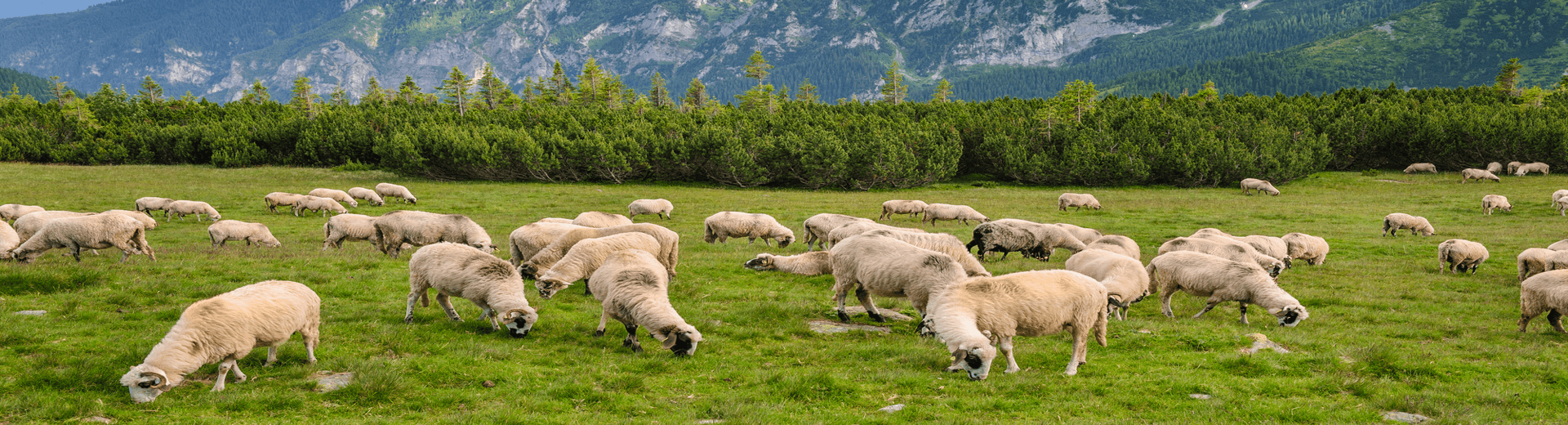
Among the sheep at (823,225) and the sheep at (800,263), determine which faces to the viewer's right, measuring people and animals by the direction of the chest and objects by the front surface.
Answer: the sheep at (823,225)

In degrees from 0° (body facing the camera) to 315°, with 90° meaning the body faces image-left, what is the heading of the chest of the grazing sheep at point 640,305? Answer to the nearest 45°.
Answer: approximately 315°

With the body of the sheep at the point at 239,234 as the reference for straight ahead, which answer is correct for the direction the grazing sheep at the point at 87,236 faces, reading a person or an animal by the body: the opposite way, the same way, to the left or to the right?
the opposite way

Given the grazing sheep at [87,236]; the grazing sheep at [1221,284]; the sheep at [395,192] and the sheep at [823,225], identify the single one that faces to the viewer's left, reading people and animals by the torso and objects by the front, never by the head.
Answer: the grazing sheep at [87,236]

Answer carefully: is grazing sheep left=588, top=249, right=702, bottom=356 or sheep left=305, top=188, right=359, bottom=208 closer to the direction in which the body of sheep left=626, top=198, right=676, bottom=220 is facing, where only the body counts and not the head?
the sheep

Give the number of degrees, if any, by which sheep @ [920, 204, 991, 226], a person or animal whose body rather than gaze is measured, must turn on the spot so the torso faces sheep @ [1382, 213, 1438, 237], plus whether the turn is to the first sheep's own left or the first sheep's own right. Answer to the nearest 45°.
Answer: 0° — it already faces it

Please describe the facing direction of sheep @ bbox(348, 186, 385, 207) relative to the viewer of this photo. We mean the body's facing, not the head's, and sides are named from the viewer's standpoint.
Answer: facing to the right of the viewer

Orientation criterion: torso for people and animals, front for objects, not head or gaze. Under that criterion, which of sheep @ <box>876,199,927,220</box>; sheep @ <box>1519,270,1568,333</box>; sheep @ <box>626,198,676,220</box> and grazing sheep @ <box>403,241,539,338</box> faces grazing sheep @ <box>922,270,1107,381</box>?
grazing sheep @ <box>403,241,539,338</box>

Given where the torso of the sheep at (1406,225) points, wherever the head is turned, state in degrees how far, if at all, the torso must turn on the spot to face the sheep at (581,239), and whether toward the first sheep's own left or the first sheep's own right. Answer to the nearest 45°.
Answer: approximately 135° to the first sheep's own right

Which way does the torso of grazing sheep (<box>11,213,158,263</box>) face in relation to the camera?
to the viewer's left

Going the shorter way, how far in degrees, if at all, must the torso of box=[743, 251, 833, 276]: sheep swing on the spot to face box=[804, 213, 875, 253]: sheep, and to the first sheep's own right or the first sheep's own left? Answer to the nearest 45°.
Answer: approximately 90° to the first sheep's own right

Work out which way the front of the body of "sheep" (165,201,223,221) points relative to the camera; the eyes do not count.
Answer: to the viewer's right

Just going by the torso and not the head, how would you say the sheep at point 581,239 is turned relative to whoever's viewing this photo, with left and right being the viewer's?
facing to the left of the viewer

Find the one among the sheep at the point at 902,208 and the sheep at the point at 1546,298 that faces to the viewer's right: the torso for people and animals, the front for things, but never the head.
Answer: the sheep at the point at 1546,298

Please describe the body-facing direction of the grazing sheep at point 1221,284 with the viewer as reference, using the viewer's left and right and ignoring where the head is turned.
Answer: facing to the right of the viewer

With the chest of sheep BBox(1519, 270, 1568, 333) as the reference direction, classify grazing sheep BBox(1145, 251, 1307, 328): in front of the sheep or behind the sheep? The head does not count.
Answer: behind
